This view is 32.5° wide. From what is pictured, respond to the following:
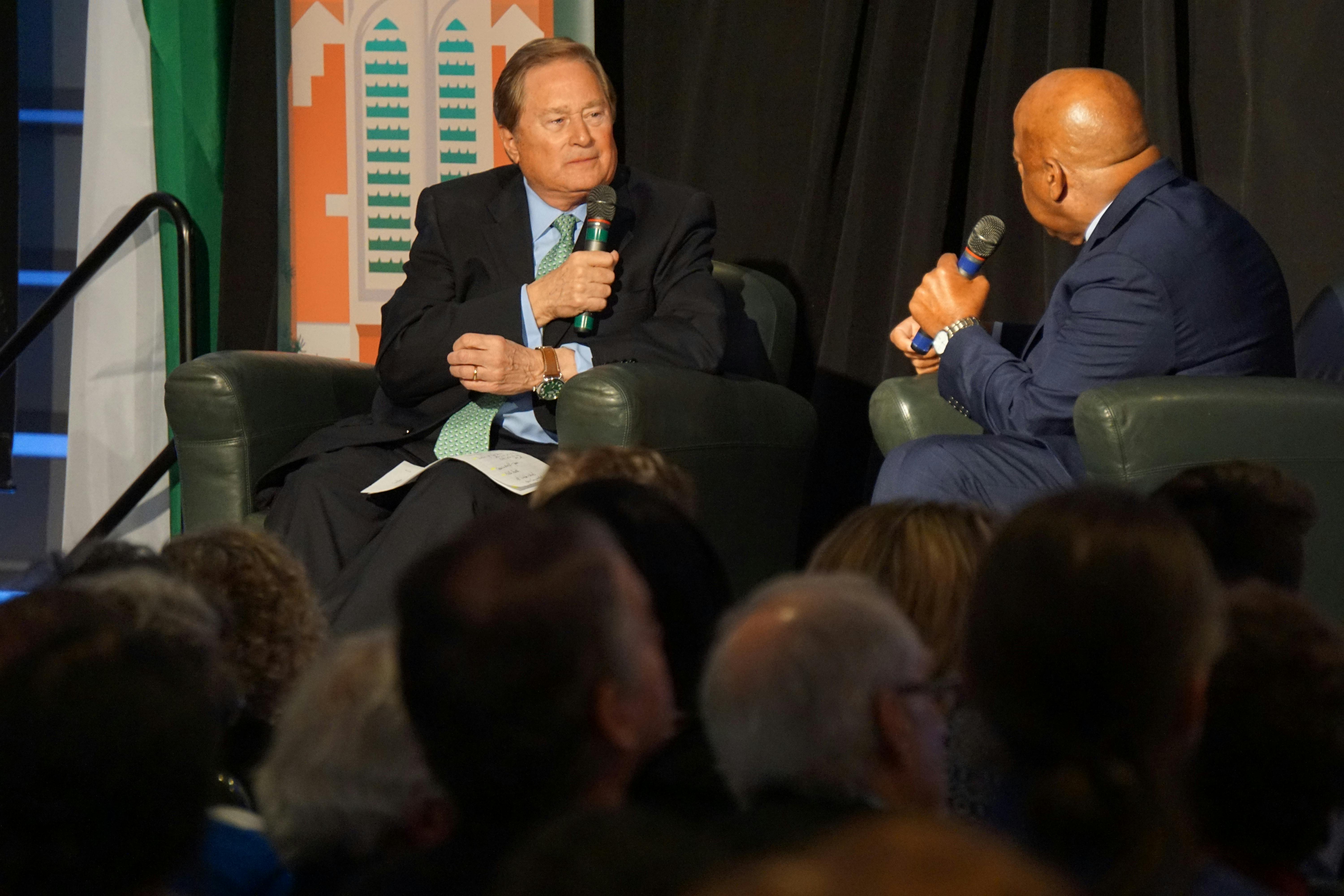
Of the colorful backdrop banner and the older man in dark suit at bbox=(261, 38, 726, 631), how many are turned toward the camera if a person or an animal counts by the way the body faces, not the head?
2

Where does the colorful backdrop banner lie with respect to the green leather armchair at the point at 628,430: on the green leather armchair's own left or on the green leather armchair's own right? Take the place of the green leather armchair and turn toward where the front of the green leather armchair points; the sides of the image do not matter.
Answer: on the green leather armchair's own right

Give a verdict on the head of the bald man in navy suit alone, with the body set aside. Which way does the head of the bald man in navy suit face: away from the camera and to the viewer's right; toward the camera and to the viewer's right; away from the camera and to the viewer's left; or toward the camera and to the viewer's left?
away from the camera and to the viewer's left

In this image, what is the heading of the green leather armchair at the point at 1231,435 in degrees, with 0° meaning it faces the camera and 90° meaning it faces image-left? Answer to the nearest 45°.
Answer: approximately 45°

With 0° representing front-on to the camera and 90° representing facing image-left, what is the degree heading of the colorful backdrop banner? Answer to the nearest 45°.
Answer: approximately 0°

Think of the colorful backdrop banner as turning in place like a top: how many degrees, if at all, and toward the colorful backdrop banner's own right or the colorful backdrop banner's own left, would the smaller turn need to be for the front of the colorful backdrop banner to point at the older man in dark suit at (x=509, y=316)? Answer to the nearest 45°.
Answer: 0° — it already faces them

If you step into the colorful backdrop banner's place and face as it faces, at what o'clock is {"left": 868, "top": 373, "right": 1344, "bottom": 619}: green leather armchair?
The green leather armchair is roughly at 11 o'clock from the colorful backdrop banner.

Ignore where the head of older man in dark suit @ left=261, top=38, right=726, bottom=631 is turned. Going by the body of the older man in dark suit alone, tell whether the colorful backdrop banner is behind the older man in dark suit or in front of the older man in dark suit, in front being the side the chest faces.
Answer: behind

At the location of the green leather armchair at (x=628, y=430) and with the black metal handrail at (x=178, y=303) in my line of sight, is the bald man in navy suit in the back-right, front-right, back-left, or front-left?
back-right
